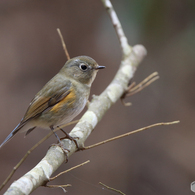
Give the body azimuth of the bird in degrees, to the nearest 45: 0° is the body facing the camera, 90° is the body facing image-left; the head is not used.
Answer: approximately 270°

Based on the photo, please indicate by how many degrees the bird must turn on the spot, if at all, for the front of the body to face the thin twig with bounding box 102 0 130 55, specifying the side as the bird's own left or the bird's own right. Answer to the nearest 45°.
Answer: approximately 45° to the bird's own left
